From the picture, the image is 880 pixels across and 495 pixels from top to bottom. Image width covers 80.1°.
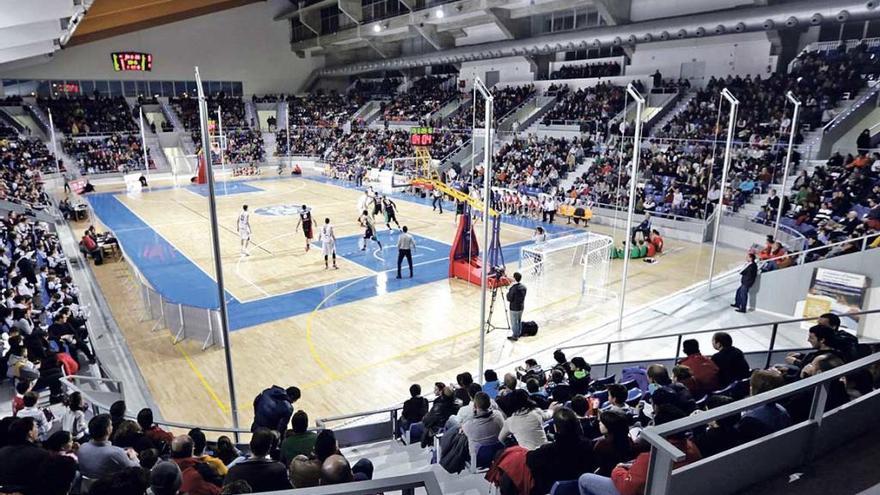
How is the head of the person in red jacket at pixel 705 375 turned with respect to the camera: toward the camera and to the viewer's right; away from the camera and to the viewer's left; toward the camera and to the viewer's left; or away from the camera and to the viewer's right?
away from the camera and to the viewer's left

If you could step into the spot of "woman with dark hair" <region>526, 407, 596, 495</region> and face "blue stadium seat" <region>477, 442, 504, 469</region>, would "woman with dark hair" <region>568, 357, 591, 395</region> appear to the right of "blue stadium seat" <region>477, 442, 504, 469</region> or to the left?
right

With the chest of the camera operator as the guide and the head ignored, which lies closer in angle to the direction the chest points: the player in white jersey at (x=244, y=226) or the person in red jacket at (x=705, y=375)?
the player in white jersey

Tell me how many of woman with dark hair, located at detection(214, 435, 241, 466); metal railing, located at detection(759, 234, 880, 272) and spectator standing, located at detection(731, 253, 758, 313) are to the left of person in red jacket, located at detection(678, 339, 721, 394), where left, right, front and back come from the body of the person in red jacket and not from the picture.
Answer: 1

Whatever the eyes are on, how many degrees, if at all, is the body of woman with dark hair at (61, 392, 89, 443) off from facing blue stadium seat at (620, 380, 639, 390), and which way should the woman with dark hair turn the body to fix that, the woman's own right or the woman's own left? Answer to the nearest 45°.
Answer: approximately 90° to the woman's own right

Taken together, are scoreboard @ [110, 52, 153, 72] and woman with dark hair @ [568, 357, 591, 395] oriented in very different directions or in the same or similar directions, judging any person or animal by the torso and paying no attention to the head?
very different directions

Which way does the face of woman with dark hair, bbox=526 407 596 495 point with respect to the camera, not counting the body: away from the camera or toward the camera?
away from the camera

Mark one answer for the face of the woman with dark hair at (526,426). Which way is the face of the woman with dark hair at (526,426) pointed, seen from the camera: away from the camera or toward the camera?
away from the camera

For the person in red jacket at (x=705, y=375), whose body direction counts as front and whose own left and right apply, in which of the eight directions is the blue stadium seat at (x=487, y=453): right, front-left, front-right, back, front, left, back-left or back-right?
left

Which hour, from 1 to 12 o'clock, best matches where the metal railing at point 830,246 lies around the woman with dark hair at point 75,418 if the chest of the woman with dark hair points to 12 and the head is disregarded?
The metal railing is roughly at 2 o'clock from the woman with dark hair.

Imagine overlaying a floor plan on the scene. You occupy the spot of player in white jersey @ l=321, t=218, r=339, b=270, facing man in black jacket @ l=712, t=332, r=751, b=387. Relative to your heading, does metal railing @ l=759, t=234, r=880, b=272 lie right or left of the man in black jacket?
left

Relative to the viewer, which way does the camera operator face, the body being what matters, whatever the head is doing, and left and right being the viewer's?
facing away from the viewer and to the left of the viewer

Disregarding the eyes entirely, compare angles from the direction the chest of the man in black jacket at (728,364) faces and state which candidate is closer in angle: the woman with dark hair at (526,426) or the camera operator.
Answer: the camera operator
